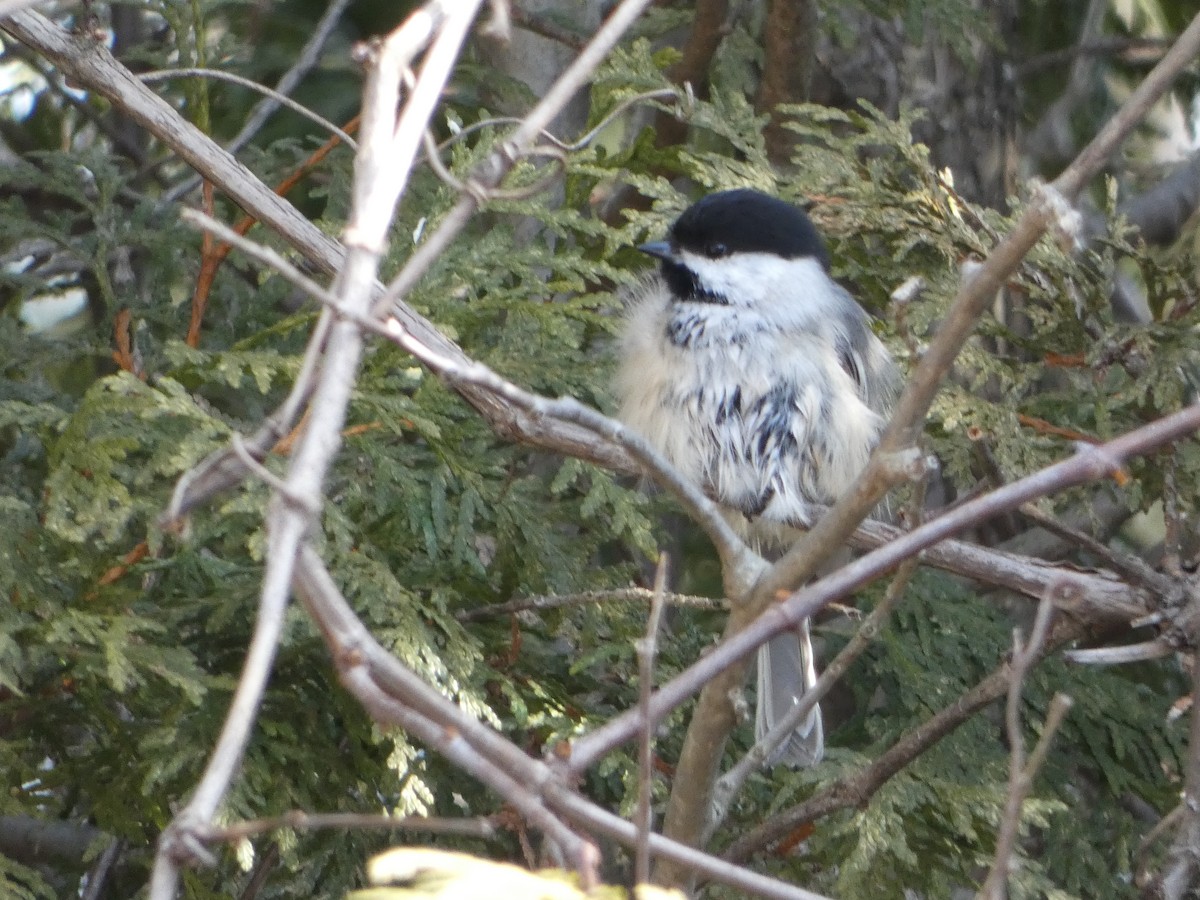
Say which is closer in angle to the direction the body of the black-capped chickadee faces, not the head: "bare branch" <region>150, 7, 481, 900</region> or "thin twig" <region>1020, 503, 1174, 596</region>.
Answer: the bare branch

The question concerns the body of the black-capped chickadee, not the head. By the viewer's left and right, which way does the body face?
facing the viewer and to the left of the viewer

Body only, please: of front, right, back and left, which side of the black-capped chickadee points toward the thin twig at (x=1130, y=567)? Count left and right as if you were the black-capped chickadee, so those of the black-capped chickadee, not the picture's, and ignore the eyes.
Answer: left

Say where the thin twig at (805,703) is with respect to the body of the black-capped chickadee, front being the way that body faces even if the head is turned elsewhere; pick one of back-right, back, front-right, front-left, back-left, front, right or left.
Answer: front-left

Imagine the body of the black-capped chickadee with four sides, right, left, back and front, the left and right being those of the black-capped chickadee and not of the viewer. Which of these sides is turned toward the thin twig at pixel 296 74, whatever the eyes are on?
right

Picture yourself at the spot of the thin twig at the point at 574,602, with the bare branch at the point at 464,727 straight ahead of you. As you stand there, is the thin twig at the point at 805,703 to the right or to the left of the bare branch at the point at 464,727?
left
